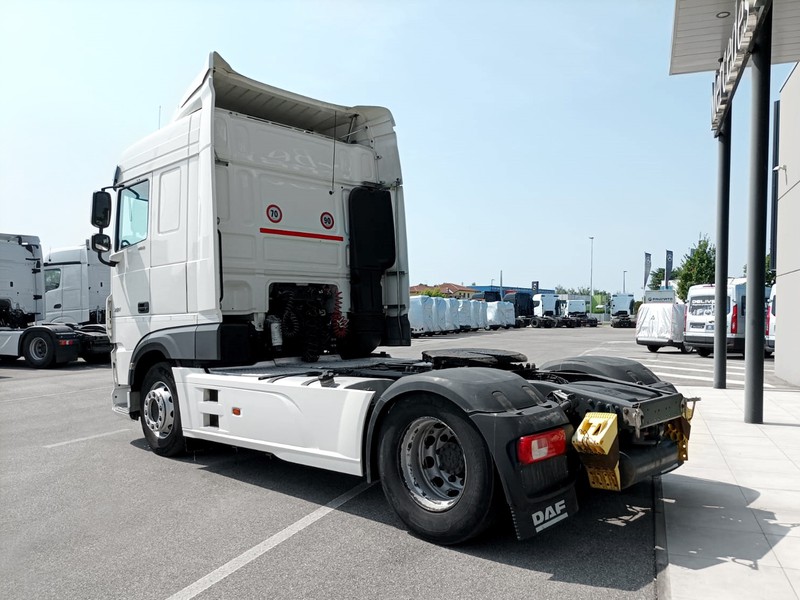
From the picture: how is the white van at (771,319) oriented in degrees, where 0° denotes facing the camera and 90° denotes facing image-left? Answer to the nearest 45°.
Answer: approximately 225°

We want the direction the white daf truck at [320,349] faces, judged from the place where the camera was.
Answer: facing away from the viewer and to the left of the viewer

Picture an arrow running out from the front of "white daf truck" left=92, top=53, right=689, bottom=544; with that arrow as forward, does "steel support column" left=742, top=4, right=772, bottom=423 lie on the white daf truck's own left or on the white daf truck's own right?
on the white daf truck's own right

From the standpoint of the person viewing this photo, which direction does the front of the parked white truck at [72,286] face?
facing away from the viewer and to the left of the viewer

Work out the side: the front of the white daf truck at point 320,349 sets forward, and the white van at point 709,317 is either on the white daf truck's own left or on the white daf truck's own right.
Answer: on the white daf truck's own right

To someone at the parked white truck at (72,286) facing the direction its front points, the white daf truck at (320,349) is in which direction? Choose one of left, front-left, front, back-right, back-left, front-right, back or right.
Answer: back-left

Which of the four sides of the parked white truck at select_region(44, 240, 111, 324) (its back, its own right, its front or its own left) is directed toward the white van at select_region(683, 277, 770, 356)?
back

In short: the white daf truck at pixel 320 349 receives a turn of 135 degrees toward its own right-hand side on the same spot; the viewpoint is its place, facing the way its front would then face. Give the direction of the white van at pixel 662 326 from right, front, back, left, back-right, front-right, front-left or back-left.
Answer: front-left
